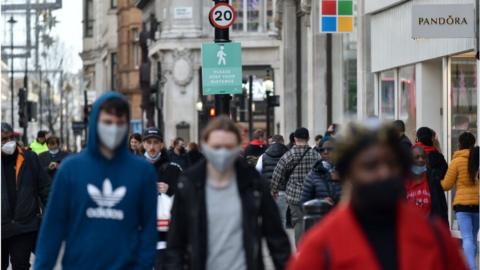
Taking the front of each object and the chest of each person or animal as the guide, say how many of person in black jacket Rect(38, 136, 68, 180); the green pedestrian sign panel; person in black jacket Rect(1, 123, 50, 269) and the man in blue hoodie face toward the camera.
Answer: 4

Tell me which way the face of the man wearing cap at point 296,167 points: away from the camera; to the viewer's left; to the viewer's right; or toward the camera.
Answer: away from the camera

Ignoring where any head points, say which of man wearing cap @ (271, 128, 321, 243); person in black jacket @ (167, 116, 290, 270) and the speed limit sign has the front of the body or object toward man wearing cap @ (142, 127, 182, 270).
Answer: the speed limit sign

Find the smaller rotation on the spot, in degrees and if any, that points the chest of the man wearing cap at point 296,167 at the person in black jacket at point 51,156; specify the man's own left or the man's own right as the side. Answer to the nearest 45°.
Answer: approximately 45° to the man's own left

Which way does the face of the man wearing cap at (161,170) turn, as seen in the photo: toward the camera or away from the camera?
toward the camera

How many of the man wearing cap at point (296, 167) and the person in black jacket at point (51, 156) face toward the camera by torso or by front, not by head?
1

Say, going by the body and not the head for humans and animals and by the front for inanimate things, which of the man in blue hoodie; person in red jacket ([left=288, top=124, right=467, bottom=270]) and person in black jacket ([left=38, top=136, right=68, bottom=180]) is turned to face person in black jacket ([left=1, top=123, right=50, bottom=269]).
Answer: person in black jacket ([left=38, top=136, right=68, bottom=180])

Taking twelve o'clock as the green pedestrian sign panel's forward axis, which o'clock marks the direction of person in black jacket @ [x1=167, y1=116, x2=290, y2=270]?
The person in black jacket is roughly at 12 o'clock from the green pedestrian sign panel.

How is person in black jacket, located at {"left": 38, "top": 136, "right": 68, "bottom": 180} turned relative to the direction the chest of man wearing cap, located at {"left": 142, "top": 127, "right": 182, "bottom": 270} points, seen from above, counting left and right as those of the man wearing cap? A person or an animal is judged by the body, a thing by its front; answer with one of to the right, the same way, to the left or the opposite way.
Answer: the same way

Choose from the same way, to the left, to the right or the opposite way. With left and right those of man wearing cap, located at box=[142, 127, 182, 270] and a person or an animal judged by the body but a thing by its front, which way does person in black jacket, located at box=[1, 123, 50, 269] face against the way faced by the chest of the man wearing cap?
the same way

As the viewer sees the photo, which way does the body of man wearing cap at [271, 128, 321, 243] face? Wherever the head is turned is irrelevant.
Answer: away from the camera

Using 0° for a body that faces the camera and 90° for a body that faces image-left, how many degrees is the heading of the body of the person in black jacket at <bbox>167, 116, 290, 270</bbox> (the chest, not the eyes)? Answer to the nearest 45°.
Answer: approximately 0°

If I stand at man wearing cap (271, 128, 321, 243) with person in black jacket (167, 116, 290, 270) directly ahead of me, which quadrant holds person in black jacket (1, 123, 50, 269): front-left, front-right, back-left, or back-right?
front-right

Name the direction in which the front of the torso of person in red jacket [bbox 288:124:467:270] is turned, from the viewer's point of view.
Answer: toward the camera

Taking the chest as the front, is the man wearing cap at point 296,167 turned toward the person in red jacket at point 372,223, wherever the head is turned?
no

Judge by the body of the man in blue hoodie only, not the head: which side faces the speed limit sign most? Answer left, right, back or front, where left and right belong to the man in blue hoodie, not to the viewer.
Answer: back

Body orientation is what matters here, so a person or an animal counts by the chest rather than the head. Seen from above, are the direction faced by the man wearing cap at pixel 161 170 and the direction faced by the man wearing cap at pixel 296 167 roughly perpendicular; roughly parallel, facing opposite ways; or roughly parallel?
roughly parallel, facing opposite ways

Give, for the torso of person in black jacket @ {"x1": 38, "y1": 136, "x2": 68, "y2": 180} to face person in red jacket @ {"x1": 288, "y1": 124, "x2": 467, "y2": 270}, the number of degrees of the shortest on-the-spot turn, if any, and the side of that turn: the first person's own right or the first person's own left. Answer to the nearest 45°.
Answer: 0° — they already face them

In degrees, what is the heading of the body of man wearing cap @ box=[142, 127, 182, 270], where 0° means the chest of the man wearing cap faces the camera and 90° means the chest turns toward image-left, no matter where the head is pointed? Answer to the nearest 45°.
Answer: approximately 0°

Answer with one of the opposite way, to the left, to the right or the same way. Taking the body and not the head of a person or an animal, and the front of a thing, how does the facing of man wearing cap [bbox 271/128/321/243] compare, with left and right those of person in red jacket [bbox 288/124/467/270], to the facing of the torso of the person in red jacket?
the opposite way

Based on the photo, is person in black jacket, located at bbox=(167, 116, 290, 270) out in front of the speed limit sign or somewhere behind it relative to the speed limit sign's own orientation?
in front
